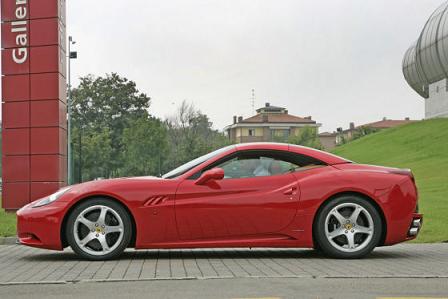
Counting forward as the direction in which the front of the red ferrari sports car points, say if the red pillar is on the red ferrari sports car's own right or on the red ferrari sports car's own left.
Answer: on the red ferrari sports car's own right

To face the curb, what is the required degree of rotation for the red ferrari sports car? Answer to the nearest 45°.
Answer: approximately 45° to its right

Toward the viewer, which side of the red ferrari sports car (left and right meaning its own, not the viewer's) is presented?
left
